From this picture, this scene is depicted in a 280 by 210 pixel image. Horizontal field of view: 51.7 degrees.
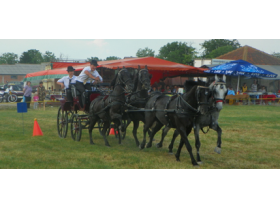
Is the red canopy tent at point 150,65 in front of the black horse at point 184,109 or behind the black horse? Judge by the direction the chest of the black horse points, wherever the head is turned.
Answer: behind

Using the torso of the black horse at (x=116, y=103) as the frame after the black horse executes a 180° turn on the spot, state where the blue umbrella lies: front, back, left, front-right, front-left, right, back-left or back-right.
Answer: right

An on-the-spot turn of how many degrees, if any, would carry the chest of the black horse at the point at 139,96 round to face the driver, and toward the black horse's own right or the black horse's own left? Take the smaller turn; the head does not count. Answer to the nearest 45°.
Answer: approximately 180°

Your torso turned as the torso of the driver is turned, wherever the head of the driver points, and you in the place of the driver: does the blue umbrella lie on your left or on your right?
on your left

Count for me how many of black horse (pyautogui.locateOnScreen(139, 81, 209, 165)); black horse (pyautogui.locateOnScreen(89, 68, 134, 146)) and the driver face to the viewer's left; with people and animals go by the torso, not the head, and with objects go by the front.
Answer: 0

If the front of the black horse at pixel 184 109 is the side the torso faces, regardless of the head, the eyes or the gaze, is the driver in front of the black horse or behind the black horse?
behind

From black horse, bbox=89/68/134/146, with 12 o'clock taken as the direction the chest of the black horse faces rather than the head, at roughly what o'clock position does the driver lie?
The driver is roughly at 6 o'clock from the black horse.

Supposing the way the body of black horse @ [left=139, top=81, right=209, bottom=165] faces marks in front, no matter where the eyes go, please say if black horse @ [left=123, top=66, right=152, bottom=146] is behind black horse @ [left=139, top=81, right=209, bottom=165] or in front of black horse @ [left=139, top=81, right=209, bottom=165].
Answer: behind

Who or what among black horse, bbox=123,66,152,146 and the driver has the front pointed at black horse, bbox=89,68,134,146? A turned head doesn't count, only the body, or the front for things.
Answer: the driver

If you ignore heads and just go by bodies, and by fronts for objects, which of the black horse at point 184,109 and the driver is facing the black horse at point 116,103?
the driver

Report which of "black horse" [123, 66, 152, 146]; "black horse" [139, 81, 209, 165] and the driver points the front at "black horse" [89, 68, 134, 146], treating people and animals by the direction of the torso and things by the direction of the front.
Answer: the driver

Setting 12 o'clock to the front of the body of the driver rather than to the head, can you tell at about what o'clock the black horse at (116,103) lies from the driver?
The black horse is roughly at 12 o'clock from the driver.

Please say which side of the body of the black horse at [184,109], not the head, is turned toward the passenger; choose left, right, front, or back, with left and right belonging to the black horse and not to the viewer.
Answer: back

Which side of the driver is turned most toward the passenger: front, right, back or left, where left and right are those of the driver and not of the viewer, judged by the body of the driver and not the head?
back

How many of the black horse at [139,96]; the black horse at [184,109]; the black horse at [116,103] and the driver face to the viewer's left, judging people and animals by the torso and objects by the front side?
0

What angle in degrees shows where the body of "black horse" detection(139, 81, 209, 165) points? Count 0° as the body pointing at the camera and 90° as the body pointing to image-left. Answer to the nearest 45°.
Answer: approximately 315°

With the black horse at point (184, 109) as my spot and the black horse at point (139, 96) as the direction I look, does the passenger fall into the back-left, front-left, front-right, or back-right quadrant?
front-left

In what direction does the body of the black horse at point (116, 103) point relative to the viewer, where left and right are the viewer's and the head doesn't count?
facing the viewer and to the right of the viewer
